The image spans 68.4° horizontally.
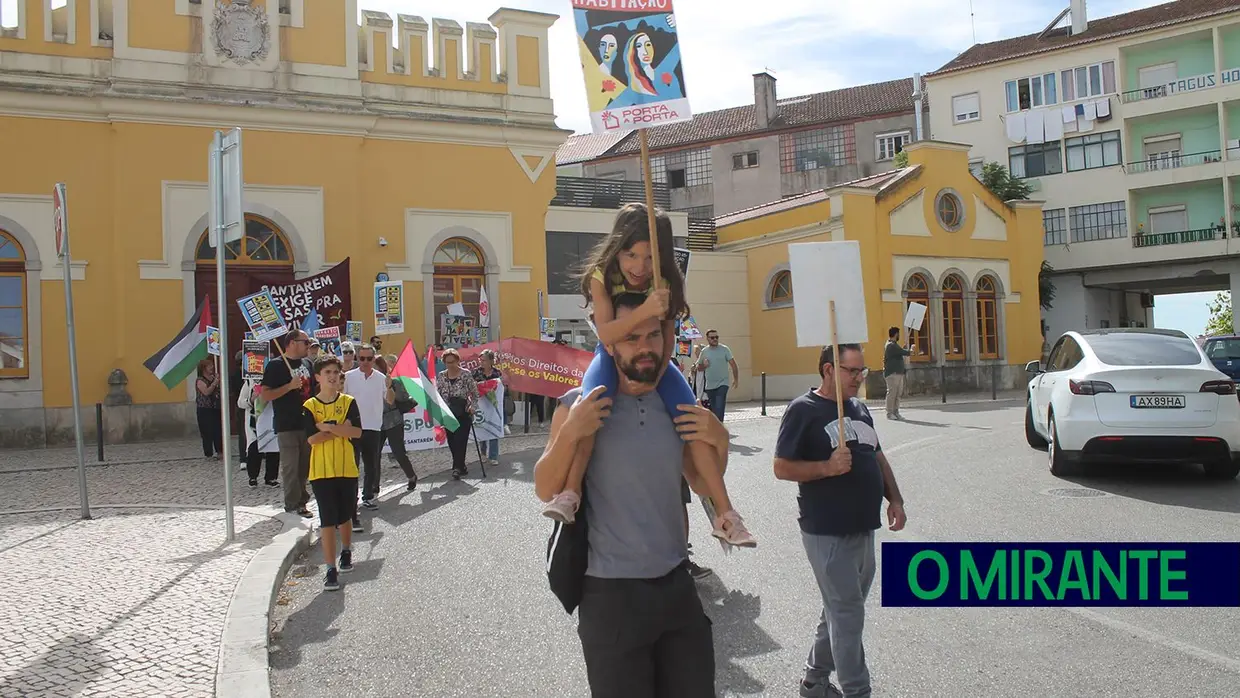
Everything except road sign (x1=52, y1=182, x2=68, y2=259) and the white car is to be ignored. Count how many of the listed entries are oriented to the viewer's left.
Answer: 1

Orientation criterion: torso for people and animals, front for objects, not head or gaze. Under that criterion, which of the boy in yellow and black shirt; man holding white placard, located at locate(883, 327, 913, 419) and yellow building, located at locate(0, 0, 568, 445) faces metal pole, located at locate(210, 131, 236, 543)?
the yellow building

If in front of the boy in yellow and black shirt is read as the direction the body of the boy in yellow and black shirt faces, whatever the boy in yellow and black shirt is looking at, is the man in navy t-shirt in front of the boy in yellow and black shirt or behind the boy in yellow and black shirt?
in front

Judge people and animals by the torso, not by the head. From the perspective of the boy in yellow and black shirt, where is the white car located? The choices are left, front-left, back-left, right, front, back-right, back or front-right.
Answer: left

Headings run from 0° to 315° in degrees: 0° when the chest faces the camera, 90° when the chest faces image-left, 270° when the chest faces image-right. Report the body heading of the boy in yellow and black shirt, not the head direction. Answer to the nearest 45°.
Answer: approximately 0°

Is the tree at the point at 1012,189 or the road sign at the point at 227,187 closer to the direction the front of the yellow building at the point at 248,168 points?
the road sign

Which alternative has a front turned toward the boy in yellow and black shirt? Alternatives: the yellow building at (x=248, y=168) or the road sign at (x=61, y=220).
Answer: the yellow building
